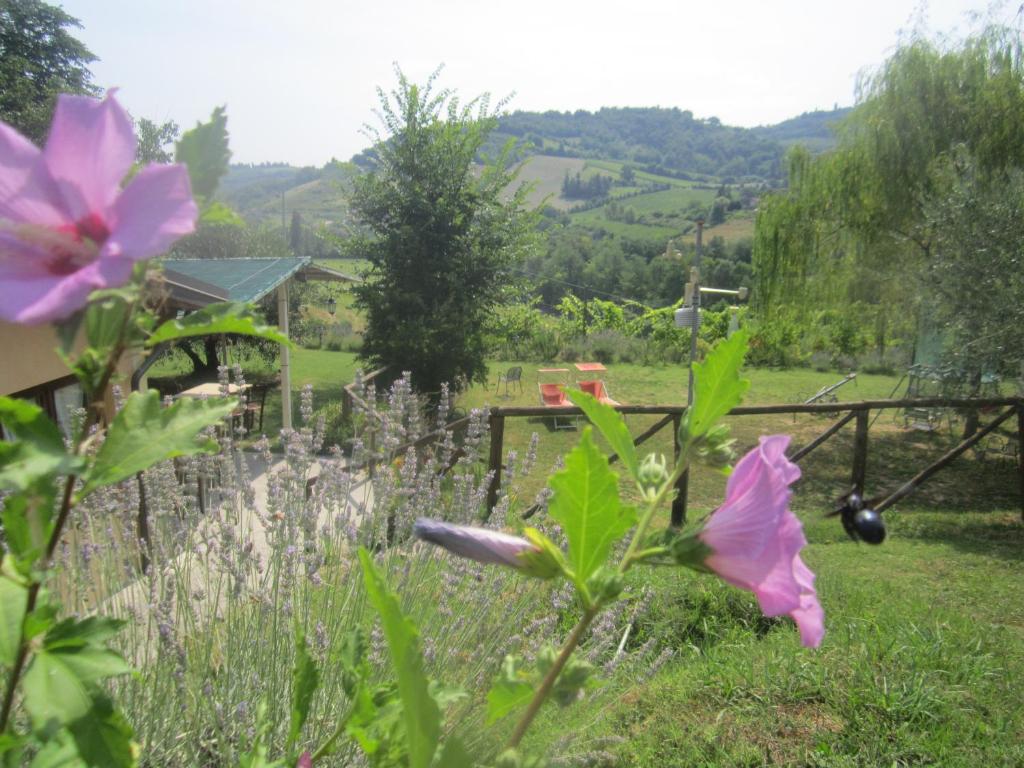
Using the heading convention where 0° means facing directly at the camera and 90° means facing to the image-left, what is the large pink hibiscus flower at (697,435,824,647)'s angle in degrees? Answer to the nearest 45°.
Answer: approximately 270°

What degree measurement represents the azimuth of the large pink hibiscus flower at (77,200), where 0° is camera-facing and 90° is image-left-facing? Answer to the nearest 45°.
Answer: approximately 45°

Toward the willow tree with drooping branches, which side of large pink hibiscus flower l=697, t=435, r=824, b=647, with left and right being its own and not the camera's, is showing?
left

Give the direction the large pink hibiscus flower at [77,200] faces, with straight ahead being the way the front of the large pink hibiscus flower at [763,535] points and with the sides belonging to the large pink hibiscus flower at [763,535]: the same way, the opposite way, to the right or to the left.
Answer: to the right

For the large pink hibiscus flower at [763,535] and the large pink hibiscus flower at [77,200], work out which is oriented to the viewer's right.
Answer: the large pink hibiscus flower at [763,535]

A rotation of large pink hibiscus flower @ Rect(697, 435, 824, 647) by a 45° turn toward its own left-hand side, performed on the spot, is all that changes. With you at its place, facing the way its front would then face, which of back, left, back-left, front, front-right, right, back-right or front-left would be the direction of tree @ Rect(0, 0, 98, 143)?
left

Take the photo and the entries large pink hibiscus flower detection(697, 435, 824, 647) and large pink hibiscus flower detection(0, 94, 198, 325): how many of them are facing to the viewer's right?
1

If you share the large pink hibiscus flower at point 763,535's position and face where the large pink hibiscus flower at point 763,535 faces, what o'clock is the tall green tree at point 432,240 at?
The tall green tree is roughly at 8 o'clock from the large pink hibiscus flower.

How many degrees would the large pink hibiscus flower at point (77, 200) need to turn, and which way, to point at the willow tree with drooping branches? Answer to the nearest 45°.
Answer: approximately 180°
